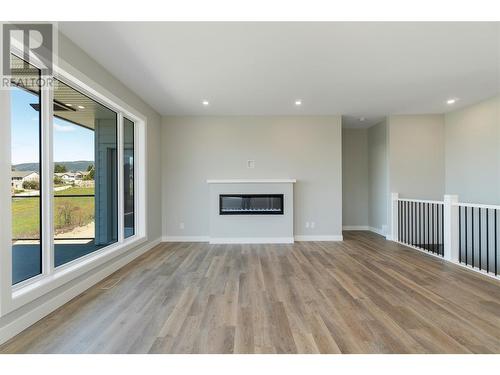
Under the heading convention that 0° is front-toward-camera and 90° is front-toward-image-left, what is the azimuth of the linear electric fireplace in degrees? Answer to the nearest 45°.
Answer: approximately 0°
